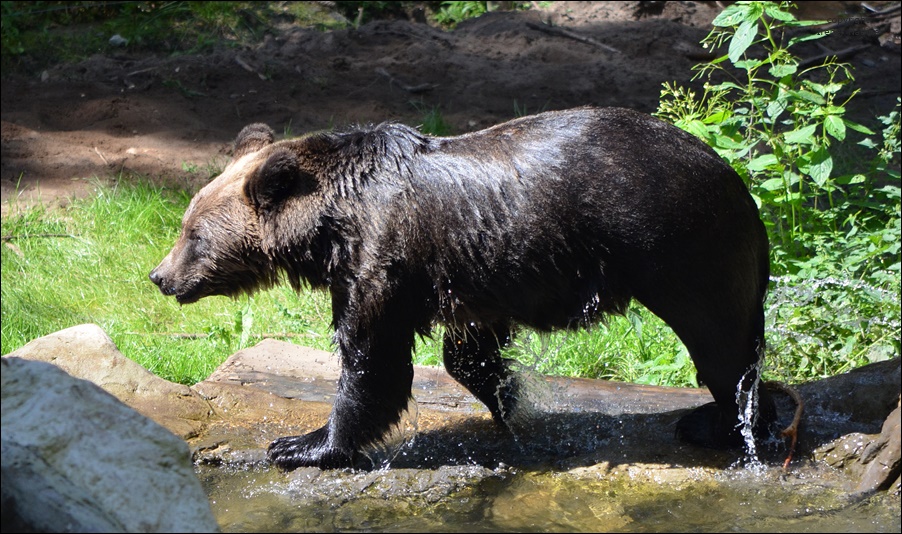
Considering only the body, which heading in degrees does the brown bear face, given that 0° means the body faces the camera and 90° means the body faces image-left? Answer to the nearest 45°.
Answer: approximately 90°

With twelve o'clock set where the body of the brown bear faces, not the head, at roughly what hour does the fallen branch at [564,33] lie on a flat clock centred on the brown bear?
The fallen branch is roughly at 3 o'clock from the brown bear.

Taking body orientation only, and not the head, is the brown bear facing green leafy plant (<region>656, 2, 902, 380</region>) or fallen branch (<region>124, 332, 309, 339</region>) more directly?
the fallen branch

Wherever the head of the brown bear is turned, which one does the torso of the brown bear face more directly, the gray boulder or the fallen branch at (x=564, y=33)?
the gray boulder

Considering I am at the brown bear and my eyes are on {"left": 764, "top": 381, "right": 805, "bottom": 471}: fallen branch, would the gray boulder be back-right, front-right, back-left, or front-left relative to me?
back-right

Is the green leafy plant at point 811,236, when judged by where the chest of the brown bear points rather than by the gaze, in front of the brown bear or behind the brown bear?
behind

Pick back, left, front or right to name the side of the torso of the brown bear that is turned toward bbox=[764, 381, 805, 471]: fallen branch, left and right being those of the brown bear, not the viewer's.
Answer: back

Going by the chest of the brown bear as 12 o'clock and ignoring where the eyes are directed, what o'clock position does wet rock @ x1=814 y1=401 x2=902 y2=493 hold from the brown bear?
The wet rock is roughly at 7 o'clock from the brown bear.
